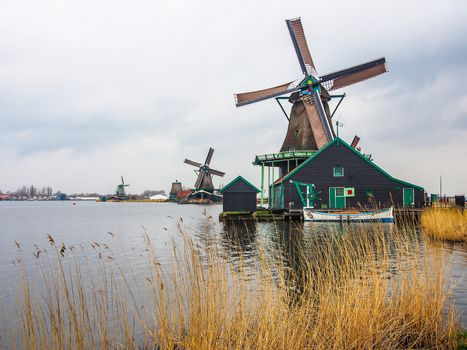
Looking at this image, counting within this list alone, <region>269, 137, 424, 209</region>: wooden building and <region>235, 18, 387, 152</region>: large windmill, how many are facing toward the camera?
2

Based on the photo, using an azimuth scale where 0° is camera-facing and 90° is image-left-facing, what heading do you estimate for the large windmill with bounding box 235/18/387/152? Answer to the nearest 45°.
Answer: approximately 0°

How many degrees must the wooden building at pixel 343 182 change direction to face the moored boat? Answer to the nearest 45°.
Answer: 0° — it already faces it

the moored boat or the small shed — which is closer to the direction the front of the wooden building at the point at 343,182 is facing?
the moored boat

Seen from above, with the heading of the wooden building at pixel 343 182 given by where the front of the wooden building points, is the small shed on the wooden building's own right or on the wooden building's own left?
on the wooden building's own right

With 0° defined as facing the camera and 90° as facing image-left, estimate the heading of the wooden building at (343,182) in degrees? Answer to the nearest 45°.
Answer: approximately 0°
